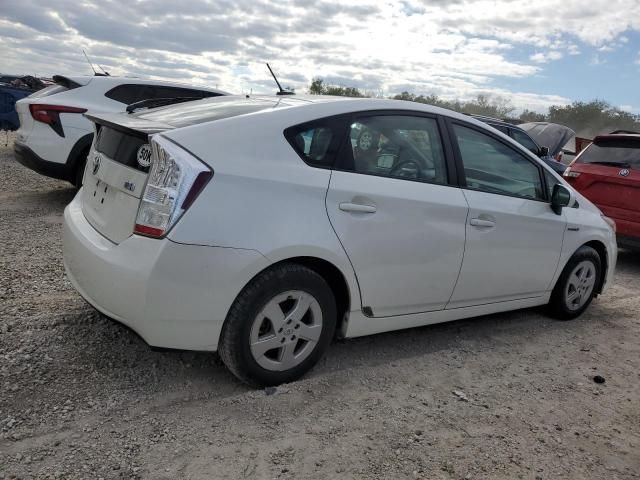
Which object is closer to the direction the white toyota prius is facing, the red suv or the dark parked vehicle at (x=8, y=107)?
the red suv

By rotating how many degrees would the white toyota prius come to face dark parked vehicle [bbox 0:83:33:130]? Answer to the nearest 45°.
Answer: approximately 90° to its left

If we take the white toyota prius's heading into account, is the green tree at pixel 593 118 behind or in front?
in front

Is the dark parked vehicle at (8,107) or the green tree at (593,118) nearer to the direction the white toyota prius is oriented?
the green tree

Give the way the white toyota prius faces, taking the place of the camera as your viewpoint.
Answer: facing away from the viewer and to the right of the viewer

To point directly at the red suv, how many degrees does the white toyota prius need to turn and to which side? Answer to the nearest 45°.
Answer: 0° — it already faces it
